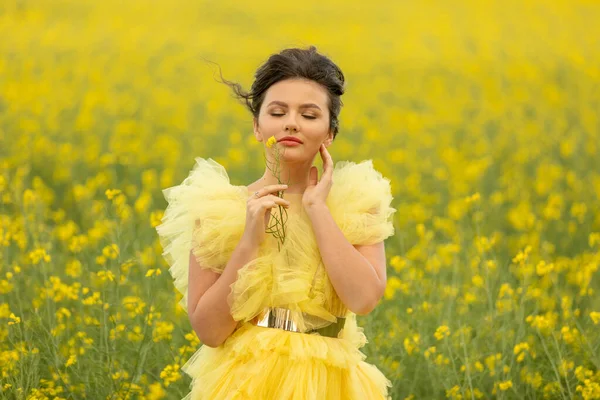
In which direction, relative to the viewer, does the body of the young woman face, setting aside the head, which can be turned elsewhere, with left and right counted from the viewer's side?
facing the viewer

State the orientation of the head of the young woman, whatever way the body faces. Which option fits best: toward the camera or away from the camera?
toward the camera

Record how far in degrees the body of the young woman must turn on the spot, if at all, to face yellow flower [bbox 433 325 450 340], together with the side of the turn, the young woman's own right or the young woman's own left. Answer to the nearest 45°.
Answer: approximately 135° to the young woman's own left
